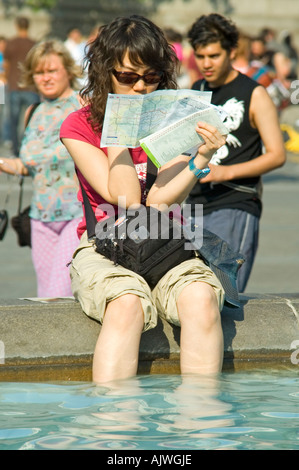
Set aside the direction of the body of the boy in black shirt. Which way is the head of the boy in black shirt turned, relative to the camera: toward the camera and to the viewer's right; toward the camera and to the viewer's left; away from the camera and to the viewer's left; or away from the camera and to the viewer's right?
toward the camera and to the viewer's left

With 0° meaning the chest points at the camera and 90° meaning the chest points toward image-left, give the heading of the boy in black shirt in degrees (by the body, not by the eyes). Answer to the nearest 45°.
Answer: approximately 45°

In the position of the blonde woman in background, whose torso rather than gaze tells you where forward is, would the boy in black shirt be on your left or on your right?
on your left

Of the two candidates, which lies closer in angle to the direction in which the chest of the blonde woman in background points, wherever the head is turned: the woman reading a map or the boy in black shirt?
the woman reading a map

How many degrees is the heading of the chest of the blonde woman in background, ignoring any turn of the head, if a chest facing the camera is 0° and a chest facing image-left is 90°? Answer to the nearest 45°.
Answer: approximately 45°

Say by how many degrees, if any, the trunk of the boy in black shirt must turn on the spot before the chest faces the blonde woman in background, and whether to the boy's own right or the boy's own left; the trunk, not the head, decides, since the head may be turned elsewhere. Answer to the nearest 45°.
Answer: approximately 45° to the boy's own right

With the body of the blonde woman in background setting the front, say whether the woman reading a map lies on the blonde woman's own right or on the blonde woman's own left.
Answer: on the blonde woman's own left
